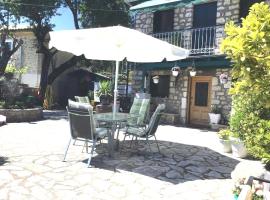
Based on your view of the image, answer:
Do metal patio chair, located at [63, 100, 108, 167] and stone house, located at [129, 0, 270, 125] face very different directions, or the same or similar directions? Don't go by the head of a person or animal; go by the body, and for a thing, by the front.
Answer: very different directions

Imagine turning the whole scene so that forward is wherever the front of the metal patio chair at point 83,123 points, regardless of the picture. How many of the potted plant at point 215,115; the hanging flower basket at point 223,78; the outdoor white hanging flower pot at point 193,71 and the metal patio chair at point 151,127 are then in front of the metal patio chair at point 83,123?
4

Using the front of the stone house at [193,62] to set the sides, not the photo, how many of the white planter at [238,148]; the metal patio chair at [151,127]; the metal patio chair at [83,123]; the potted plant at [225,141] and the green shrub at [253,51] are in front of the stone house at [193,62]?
5

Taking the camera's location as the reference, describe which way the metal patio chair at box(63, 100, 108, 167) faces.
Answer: facing away from the viewer and to the right of the viewer

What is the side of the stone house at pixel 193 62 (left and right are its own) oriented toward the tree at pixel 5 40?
right

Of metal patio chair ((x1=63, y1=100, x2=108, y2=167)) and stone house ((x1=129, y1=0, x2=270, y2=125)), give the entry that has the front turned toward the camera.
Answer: the stone house

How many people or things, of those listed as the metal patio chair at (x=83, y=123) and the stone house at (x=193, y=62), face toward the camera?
1

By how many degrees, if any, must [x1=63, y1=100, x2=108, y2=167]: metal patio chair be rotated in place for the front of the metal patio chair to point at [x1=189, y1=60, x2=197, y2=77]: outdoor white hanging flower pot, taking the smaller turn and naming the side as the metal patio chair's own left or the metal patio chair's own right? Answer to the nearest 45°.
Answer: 0° — it already faces it

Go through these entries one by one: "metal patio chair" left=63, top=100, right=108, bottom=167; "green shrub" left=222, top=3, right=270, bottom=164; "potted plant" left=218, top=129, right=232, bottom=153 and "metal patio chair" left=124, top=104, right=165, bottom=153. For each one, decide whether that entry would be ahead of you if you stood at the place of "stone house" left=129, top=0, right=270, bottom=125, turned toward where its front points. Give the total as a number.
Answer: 4

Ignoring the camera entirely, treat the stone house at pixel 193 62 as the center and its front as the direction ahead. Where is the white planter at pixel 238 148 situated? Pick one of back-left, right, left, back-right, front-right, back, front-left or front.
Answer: front

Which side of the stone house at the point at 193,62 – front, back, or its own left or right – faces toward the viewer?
front

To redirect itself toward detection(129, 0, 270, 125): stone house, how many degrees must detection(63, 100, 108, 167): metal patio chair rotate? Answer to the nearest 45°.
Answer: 0° — it already faces it
